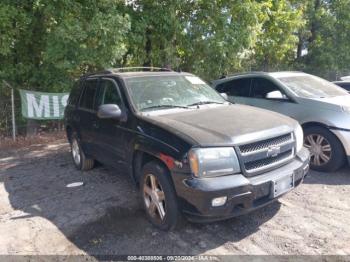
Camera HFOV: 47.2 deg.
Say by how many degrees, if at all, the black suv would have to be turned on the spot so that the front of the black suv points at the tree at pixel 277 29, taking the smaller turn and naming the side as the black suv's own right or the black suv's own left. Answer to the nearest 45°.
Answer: approximately 135° to the black suv's own left

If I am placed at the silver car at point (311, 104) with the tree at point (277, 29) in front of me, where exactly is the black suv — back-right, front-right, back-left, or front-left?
back-left

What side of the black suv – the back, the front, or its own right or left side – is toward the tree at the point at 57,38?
back

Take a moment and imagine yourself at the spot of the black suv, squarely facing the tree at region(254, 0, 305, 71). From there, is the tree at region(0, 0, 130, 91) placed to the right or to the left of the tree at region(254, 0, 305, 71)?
left

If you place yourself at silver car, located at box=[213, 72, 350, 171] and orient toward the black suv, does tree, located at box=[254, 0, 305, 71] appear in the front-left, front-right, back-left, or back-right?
back-right

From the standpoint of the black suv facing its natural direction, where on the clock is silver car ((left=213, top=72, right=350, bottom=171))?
The silver car is roughly at 9 o'clock from the black suv.

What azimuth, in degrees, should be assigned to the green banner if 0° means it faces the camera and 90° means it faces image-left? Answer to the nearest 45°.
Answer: approximately 0°

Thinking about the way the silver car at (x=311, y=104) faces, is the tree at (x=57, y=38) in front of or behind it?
behind

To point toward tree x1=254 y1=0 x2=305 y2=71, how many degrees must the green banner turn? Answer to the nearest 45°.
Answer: approximately 90° to its left

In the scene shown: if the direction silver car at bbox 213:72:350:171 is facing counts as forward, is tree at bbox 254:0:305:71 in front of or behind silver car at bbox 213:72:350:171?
behind

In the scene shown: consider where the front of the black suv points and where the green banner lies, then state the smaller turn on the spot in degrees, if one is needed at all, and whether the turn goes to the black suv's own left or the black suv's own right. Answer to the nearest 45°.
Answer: approximately 180°
